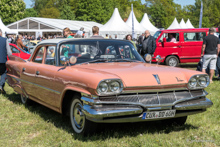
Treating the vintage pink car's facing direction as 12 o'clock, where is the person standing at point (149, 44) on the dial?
The person standing is roughly at 8 o'clock from the vintage pink car.

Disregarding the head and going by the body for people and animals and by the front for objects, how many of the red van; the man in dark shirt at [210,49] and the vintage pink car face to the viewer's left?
1

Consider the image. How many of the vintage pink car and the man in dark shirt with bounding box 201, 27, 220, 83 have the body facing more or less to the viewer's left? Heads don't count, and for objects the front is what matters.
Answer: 0

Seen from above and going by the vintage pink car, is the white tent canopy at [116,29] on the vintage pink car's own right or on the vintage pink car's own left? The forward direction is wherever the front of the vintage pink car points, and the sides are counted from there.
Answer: on the vintage pink car's own left

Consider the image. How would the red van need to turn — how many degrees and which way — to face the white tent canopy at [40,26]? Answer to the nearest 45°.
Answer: approximately 45° to its right

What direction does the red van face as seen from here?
to the viewer's left

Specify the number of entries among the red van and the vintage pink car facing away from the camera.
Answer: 0

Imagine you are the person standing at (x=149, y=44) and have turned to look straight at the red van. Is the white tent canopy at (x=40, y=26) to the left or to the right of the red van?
left

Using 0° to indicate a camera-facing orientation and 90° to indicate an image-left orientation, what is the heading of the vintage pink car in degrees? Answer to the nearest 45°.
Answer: approximately 315°
